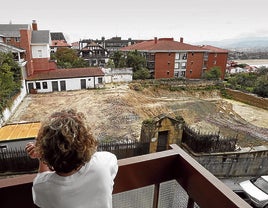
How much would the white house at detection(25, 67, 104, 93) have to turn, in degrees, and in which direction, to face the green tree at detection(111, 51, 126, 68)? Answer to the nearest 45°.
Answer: approximately 135° to its left

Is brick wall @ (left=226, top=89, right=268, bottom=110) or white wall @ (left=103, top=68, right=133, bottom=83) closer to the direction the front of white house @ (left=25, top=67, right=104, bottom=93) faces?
the brick wall

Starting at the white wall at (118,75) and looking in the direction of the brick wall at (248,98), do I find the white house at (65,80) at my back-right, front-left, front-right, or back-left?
back-right

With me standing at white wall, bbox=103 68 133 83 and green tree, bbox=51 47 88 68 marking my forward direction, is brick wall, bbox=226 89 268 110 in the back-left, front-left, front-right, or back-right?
back-right

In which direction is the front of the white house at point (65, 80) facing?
toward the camera

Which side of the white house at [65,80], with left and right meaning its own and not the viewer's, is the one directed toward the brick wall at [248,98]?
left

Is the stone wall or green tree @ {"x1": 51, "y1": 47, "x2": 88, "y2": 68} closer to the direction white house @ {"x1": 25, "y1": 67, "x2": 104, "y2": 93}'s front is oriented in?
the stone wall

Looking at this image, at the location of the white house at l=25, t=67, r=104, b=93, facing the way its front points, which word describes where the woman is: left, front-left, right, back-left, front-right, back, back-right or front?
front

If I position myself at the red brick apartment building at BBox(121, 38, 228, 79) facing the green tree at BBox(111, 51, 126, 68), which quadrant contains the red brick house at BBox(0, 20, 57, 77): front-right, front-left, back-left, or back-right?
front-left

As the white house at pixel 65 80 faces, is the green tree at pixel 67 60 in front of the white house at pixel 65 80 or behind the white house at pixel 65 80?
behind

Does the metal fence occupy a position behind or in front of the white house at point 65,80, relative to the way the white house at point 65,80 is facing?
in front
